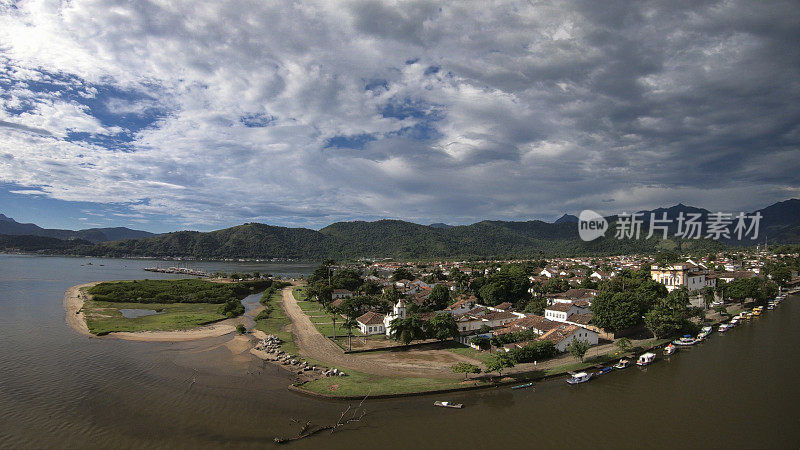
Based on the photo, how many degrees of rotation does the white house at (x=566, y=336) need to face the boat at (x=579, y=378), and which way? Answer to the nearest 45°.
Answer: approximately 45° to its right

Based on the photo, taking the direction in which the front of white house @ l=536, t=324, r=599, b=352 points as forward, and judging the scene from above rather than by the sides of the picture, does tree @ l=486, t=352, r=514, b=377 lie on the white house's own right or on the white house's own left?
on the white house's own right

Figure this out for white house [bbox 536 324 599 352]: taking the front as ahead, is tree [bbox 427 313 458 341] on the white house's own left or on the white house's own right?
on the white house's own right

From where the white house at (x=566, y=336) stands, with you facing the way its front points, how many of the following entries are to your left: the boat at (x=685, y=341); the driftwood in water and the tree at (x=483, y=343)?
1

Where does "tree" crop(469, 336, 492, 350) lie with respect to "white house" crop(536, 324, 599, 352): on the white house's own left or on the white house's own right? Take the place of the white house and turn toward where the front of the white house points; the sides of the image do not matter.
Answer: on the white house's own right

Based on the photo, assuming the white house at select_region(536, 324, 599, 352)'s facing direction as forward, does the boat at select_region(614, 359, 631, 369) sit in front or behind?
in front

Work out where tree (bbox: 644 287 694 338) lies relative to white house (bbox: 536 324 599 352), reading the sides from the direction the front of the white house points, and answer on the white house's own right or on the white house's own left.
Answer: on the white house's own left

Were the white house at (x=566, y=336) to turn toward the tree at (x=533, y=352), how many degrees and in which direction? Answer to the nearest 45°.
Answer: approximately 90° to its right

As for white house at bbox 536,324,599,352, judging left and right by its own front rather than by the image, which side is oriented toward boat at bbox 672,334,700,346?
left

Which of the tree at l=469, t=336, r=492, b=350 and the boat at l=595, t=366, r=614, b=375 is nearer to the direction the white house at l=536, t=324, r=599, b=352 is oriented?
the boat
